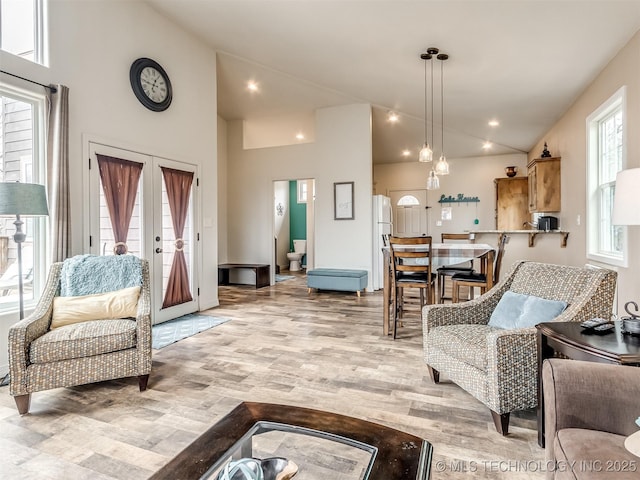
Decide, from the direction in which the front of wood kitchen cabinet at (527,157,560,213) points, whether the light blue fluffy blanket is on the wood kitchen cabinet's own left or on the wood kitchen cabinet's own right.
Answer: on the wood kitchen cabinet's own left

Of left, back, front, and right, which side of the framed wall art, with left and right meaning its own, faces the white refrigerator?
left

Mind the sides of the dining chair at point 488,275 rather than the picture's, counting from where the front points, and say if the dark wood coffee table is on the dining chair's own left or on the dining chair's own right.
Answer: on the dining chair's own left

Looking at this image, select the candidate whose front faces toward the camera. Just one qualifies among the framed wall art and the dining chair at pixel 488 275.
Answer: the framed wall art

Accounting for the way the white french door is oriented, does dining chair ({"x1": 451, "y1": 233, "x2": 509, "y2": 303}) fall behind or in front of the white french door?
in front

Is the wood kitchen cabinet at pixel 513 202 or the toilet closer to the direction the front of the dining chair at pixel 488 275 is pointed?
the toilet

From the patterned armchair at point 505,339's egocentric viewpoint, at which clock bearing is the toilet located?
The toilet is roughly at 3 o'clock from the patterned armchair.

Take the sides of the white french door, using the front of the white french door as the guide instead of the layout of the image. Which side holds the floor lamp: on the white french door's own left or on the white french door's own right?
on the white french door's own right

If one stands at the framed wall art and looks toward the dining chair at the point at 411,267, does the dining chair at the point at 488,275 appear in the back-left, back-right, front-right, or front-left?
front-left

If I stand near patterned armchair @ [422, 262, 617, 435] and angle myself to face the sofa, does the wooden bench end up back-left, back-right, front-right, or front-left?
back-right

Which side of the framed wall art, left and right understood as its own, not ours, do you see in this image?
front

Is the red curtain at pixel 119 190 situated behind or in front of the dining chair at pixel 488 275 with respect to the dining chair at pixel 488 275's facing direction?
in front

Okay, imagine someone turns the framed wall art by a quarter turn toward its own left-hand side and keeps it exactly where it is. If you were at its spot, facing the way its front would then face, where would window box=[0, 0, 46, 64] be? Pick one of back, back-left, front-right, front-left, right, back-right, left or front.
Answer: back-right

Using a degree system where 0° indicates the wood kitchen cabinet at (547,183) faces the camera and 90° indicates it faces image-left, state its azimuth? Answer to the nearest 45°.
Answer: approximately 90°

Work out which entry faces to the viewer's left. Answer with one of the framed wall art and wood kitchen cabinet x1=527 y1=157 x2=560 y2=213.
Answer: the wood kitchen cabinet

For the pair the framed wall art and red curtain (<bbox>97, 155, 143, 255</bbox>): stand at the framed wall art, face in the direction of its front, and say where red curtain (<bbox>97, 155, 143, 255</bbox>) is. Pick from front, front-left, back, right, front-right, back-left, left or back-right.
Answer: front-right

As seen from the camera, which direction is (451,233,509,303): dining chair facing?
to the viewer's left

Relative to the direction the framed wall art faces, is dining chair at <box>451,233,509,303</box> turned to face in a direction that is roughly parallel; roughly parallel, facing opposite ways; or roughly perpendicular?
roughly perpendicular

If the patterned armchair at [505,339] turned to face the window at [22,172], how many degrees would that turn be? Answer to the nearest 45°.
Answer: approximately 45° to its right
